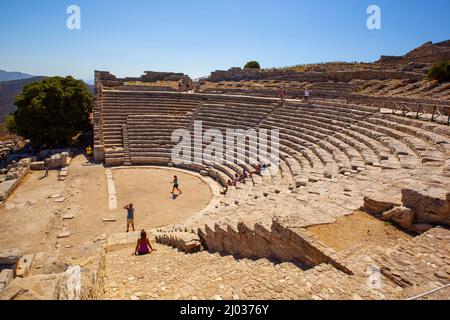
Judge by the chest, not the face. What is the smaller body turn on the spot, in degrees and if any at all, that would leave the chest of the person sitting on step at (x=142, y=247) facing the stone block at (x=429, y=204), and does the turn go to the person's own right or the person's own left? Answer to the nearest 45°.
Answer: approximately 135° to the person's own right

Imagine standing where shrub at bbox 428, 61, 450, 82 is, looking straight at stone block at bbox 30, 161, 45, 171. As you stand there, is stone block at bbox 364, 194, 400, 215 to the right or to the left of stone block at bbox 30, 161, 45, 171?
left

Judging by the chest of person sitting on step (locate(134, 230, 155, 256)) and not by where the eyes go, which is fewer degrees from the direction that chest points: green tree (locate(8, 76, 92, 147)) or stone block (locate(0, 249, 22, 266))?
the green tree

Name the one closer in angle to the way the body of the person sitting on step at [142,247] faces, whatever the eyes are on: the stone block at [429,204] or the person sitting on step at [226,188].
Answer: the person sitting on step

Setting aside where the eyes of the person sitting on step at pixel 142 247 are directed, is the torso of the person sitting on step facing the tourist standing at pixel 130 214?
yes

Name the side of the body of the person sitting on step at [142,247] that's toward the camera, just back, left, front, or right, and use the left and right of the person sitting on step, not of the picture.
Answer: back

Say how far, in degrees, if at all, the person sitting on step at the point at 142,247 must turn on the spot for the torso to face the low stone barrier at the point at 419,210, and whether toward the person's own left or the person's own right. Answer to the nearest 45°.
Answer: approximately 135° to the person's own right

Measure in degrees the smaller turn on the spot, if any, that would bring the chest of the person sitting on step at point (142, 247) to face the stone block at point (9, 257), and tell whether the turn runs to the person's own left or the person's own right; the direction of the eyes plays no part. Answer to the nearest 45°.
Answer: approximately 90° to the person's own left
